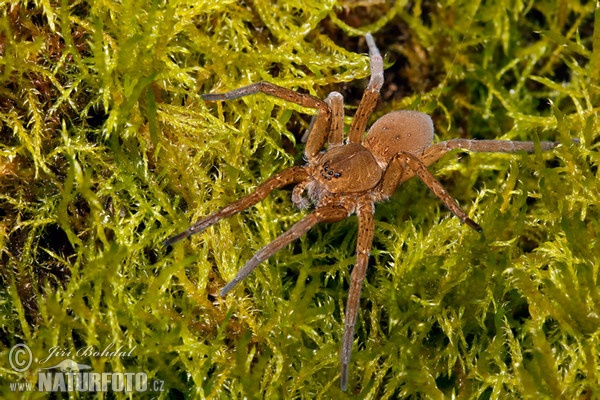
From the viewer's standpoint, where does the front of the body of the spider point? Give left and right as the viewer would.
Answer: facing the viewer and to the left of the viewer
